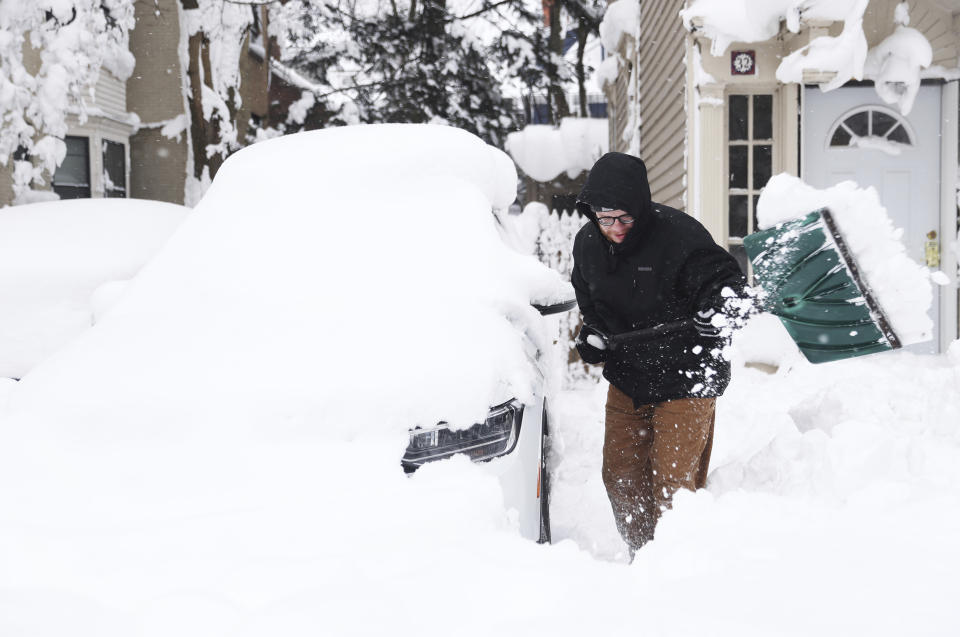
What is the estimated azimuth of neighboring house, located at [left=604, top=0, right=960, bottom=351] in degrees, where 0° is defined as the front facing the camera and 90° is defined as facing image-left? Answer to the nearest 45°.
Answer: approximately 0°

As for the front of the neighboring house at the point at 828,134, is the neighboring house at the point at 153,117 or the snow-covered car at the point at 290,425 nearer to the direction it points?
the snow-covered car

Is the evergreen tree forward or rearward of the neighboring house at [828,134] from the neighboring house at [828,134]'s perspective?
rearward

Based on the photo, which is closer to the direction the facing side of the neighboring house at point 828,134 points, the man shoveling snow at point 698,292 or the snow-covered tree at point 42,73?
the man shoveling snow

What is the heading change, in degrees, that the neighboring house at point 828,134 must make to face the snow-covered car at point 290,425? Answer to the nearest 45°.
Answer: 0° — it already faces it

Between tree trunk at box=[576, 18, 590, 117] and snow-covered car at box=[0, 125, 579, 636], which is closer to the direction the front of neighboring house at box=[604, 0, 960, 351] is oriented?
the snow-covered car

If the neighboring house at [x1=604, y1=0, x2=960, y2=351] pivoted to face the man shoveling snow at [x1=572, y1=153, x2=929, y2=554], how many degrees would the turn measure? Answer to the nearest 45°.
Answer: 0° — it already faces them
